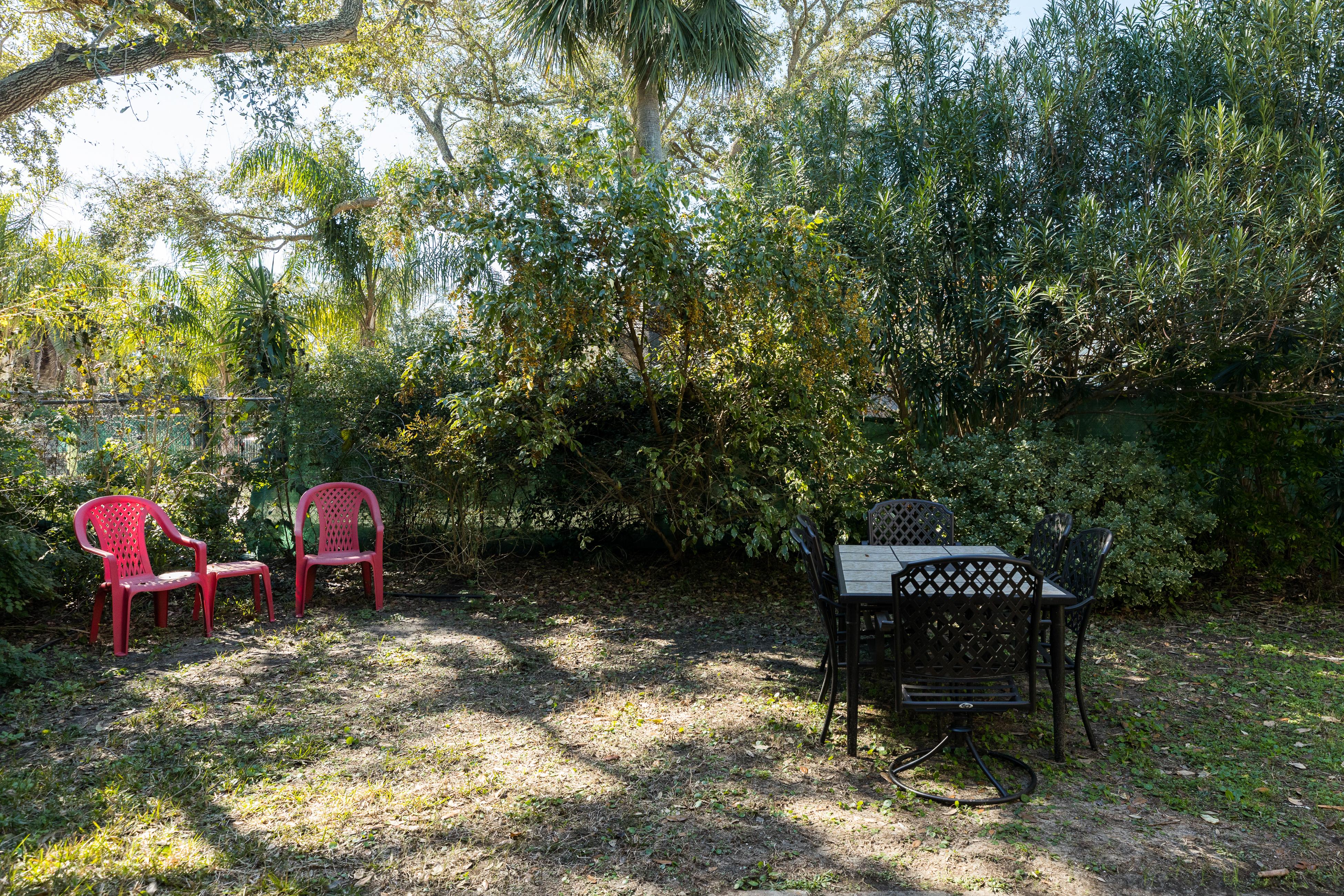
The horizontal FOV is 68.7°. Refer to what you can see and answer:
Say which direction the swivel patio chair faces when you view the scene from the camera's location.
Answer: facing away from the viewer

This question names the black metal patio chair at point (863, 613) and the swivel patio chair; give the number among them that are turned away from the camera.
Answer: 1

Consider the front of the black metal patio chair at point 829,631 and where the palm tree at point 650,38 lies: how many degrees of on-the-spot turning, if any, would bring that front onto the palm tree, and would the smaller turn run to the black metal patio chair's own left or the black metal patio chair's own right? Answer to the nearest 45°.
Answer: approximately 90° to the black metal patio chair's own left

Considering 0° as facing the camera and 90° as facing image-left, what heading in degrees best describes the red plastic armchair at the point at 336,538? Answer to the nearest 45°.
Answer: approximately 0°

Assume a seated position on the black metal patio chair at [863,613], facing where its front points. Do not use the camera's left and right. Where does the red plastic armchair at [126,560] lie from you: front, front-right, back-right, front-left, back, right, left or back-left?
back

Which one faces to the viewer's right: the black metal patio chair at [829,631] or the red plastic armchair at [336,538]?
the black metal patio chair

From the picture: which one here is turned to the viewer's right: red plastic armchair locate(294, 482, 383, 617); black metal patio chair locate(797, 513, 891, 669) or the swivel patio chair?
the black metal patio chair

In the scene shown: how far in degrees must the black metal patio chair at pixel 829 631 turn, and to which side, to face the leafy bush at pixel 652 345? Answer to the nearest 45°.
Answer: approximately 135° to its left

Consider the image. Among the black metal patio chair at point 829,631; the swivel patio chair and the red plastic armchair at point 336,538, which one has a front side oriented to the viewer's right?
the black metal patio chair

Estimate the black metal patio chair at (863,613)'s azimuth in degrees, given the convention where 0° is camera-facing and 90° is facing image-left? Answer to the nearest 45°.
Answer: approximately 270°

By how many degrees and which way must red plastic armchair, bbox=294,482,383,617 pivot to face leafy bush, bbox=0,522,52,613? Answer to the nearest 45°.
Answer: approximately 45° to its right

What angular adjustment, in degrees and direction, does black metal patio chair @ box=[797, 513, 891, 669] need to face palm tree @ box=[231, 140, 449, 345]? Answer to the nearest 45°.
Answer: approximately 135° to its left

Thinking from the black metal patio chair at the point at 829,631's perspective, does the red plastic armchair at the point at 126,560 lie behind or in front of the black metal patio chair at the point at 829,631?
behind

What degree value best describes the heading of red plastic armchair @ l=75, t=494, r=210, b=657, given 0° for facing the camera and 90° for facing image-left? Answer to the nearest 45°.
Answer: approximately 315°

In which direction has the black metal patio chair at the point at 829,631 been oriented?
to the viewer's right

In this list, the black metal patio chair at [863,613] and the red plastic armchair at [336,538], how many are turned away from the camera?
0
